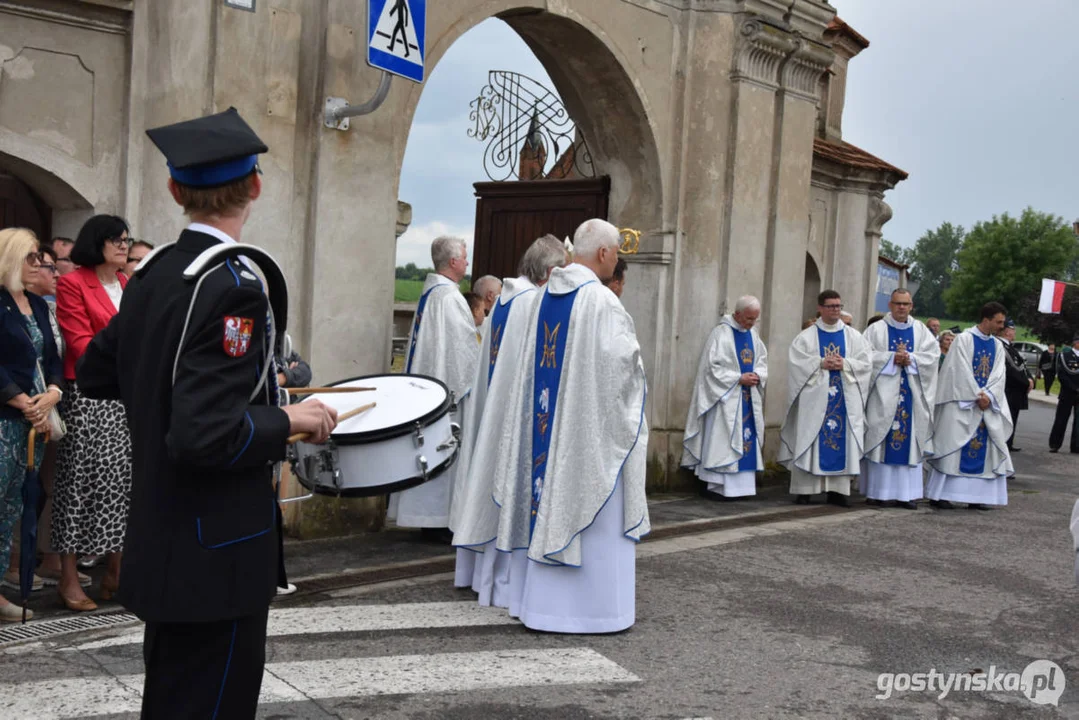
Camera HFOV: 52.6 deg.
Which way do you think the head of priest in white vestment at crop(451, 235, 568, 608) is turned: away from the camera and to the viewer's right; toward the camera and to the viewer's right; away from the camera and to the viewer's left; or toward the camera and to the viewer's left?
away from the camera and to the viewer's right

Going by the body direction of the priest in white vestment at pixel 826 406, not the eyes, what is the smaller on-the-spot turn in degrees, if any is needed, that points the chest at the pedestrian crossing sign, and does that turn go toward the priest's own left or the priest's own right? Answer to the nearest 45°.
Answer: approximately 45° to the priest's own right

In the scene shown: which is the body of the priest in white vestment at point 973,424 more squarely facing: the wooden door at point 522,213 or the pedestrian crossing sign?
the pedestrian crossing sign

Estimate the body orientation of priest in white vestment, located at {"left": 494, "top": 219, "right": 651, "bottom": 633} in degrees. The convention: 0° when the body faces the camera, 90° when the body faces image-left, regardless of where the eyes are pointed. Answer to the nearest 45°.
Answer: approximately 225°

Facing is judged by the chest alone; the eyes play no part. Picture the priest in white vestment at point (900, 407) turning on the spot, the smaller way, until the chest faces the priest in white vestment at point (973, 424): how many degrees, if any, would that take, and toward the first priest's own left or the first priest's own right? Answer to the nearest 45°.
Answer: approximately 135° to the first priest's own left

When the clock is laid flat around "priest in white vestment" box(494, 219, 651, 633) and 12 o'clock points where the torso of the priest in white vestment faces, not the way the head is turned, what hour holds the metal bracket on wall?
The metal bracket on wall is roughly at 9 o'clock from the priest in white vestment.

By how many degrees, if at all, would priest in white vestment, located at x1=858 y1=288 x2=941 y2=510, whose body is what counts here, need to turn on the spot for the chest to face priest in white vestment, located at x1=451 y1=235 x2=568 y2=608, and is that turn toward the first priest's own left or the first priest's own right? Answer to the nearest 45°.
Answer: approximately 45° to the first priest's own right

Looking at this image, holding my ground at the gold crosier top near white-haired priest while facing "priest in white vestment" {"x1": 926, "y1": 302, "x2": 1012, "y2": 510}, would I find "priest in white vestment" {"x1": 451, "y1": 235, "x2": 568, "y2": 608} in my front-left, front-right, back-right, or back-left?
back-right

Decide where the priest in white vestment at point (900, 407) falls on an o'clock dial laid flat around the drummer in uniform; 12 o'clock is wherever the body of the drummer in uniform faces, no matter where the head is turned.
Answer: The priest in white vestment is roughly at 12 o'clock from the drummer in uniform.

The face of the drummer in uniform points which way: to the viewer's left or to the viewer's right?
to the viewer's right

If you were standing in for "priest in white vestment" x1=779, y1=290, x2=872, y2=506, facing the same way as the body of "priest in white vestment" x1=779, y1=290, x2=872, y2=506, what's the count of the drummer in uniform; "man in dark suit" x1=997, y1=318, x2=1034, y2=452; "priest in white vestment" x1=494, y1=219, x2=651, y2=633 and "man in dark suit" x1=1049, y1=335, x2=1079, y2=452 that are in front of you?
2
